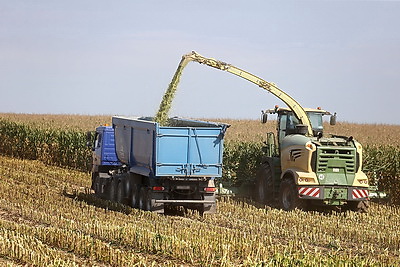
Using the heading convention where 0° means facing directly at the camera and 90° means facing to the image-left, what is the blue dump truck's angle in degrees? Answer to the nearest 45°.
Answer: approximately 135°
